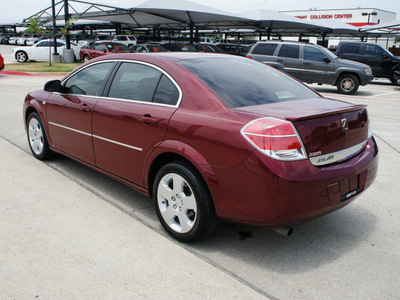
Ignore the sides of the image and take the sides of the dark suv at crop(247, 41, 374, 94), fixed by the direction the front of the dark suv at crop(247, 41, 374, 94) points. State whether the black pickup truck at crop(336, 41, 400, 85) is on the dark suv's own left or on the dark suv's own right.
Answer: on the dark suv's own left

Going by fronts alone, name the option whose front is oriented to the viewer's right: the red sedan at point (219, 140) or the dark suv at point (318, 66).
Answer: the dark suv

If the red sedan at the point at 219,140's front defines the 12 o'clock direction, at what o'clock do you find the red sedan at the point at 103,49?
the red sedan at the point at 103,49 is roughly at 1 o'clock from the red sedan at the point at 219,140.

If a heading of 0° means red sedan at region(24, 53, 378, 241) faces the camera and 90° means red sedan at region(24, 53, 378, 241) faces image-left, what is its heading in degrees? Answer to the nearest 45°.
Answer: approximately 135°

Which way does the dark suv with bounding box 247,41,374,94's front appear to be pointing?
to the viewer's right
